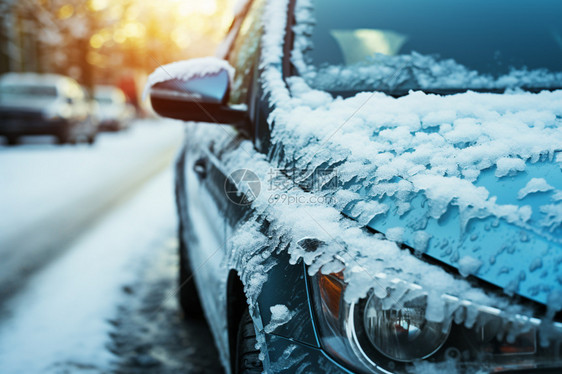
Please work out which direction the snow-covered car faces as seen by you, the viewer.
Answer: facing the viewer and to the right of the viewer

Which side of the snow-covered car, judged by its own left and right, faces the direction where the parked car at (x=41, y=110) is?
back

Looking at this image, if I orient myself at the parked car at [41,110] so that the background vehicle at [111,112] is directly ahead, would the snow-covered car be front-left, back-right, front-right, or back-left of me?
back-right

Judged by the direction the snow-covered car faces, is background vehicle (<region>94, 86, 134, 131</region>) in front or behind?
behind
